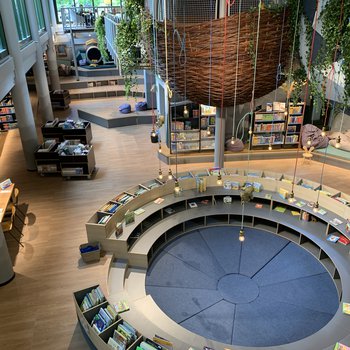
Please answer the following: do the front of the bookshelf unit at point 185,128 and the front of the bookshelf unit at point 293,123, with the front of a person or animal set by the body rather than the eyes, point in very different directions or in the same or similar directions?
same or similar directions

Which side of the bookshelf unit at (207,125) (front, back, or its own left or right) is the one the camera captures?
front

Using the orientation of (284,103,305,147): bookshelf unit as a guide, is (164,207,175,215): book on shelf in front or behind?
in front

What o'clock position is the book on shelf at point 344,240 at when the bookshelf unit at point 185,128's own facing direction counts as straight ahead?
The book on shelf is roughly at 11 o'clock from the bookshelf unit.

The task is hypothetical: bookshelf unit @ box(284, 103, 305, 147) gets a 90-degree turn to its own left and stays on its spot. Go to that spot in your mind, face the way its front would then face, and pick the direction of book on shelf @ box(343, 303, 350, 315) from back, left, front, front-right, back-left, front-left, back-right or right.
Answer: right

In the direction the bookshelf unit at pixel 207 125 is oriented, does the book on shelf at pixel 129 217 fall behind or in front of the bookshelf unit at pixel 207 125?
in front

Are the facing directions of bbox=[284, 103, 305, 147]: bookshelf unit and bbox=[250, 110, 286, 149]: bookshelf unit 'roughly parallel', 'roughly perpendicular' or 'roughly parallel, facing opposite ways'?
roughly parallel

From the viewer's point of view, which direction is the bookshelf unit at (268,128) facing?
toward the camera

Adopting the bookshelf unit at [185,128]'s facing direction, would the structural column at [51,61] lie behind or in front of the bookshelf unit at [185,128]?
behind

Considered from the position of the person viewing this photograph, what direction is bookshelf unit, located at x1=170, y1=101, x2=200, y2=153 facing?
facing the viewer

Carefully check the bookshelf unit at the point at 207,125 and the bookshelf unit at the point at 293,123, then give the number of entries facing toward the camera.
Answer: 2

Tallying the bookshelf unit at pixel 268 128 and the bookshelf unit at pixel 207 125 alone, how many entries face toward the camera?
2

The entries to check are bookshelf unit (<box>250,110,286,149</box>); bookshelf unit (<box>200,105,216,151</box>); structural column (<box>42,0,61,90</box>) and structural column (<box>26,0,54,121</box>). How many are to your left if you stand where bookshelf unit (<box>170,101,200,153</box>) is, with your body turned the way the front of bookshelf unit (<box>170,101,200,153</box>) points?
2

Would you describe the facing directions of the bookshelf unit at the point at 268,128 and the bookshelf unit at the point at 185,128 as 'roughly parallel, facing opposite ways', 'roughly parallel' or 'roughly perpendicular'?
roughly parallel

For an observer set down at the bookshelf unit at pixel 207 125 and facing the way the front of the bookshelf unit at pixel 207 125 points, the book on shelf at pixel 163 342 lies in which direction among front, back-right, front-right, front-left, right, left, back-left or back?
front

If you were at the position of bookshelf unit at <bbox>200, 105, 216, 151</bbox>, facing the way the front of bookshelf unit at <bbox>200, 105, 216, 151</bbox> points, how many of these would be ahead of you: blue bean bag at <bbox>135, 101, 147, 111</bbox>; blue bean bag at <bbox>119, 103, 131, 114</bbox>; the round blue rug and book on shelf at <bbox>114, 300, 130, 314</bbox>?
2
